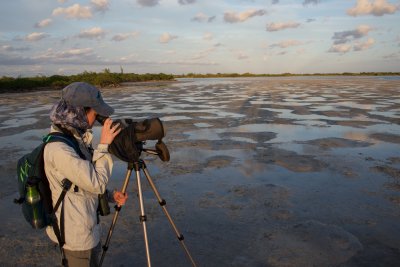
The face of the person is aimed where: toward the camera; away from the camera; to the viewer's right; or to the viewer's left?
to the viewer's right

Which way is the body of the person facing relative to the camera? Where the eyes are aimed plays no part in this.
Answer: to the viewer's right
